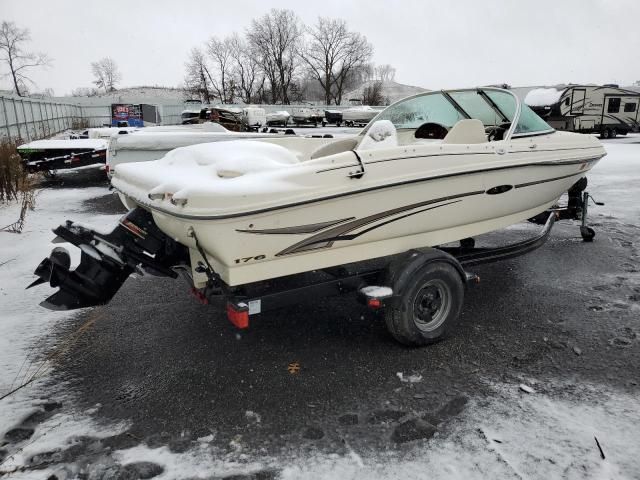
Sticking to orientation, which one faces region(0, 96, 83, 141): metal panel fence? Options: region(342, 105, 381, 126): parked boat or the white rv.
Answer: the white rv

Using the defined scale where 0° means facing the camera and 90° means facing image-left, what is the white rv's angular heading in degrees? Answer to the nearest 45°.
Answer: approximately 45°

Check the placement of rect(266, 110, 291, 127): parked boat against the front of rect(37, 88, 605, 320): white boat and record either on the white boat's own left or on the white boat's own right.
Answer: on the white boat's own left

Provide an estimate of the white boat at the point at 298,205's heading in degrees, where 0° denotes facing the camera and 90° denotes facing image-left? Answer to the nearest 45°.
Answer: approximately 225°

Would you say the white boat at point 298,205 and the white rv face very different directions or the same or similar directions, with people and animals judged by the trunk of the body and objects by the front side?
very different directions

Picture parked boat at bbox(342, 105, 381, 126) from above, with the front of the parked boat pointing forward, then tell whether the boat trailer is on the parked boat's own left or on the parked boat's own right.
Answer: on the parked boat's own right

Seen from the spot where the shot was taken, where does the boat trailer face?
facing away from the viewer and to the right of the viewer

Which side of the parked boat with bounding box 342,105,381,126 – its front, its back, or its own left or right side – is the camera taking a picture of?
right

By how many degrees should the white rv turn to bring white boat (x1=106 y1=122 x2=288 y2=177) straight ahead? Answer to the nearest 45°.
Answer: approximately 45° to its left

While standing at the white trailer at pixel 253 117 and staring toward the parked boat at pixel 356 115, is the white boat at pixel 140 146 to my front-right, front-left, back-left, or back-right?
back-right
